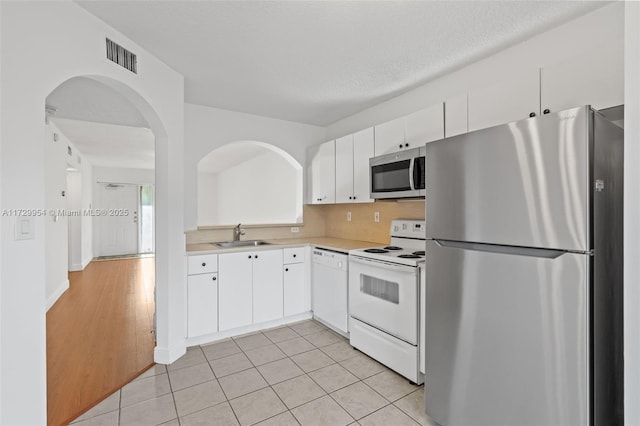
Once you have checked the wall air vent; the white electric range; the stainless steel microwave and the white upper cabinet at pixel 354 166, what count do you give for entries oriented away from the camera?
0

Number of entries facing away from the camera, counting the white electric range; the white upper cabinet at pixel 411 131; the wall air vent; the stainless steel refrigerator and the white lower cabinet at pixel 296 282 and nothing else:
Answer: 0

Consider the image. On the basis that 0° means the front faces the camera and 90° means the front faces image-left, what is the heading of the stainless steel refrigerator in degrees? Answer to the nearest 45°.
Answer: approximately 45°

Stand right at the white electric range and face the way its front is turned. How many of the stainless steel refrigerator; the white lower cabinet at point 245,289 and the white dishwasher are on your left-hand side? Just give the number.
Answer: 1

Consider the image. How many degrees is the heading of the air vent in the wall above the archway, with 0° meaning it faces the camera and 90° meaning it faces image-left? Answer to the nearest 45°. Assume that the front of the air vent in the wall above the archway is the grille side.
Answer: approximately 315°

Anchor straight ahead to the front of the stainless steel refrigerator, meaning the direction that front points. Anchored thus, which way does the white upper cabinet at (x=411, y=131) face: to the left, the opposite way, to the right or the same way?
the same way

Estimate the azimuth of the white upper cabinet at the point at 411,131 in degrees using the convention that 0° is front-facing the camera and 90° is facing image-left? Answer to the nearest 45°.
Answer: approximately 45°

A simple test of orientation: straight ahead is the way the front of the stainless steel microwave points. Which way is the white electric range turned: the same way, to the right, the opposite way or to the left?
the same way

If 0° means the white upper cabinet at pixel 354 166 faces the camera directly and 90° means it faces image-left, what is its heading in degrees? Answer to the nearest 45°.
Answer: approximately 45°

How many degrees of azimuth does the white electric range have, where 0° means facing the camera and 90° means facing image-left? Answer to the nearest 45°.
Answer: approximately 45°

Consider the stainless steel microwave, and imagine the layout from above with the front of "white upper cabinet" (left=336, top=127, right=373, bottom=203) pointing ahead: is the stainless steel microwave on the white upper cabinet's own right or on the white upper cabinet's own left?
on the white upper cabinet's own left

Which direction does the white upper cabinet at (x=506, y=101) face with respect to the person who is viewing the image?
facing the viewer and to the left of the viewer

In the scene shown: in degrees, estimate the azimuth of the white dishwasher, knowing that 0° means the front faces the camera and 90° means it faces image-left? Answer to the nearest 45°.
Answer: approximately 45°
